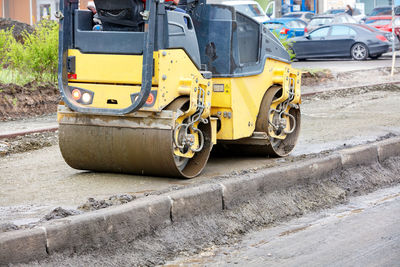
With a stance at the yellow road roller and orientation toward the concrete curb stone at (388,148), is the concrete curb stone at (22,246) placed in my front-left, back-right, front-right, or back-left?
back-right

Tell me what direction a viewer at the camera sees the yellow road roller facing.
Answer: facing away from the viewer and to the right of the viewer

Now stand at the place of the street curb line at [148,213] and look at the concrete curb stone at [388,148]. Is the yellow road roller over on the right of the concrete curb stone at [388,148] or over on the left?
left
